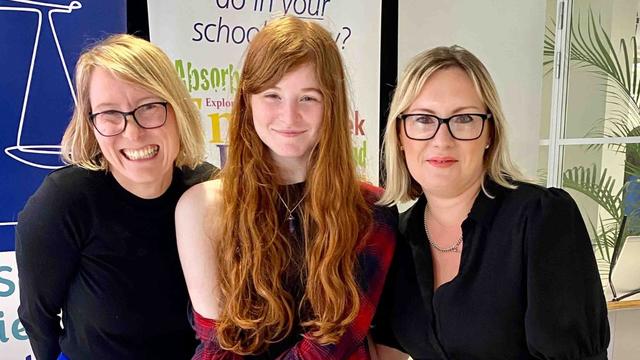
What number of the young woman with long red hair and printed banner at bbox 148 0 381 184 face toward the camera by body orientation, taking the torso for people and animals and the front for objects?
2

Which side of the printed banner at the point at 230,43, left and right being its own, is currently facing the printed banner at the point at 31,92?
right

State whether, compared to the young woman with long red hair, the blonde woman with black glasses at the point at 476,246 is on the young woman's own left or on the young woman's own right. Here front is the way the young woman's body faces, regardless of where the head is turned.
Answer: on the young woman's own left

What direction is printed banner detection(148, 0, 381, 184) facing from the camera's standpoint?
toward the camera

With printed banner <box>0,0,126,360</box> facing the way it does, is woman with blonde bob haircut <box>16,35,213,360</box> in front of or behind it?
in front

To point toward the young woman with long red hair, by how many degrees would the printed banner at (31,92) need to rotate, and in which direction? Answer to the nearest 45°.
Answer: approximately 45° to its left

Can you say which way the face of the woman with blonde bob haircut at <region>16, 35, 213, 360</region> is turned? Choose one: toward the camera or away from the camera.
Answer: toward the camera

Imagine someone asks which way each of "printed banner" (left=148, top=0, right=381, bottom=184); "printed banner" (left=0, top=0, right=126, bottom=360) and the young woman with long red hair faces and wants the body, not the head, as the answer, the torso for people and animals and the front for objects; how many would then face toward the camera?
3

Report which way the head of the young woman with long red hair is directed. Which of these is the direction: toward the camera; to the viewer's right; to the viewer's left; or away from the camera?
toward the camera

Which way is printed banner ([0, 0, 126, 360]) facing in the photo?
toward the camera

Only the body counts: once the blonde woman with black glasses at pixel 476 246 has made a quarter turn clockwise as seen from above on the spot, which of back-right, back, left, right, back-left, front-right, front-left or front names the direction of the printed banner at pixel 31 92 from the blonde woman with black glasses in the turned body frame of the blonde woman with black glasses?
front-left

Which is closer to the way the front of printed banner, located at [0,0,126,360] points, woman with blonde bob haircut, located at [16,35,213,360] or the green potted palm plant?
the woman with blonde bob haircut

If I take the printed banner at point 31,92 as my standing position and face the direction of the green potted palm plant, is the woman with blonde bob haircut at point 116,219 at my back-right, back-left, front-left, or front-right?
front-right

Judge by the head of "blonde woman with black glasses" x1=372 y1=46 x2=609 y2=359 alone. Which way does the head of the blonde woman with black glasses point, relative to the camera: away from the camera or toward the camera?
toward the camera

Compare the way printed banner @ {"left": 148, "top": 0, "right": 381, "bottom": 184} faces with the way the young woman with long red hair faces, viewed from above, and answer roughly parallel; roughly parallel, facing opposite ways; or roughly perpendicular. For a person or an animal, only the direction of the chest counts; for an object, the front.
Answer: roughly parallel

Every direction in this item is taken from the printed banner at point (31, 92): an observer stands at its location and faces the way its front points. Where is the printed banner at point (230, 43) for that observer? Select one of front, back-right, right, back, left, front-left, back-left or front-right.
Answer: left
